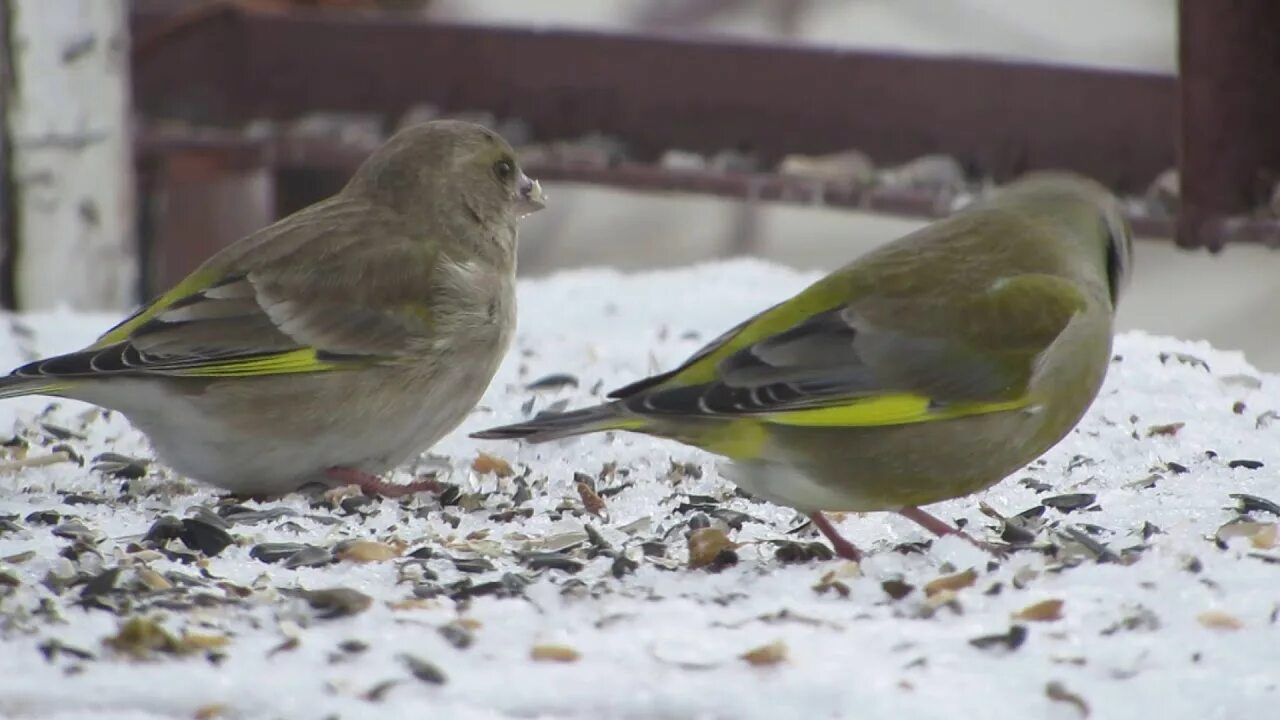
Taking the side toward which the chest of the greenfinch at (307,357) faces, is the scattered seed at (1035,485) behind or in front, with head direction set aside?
in front

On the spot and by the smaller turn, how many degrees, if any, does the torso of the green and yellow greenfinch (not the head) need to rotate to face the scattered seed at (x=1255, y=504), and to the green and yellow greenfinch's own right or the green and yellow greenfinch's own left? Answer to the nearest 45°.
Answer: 0° — it already faces it

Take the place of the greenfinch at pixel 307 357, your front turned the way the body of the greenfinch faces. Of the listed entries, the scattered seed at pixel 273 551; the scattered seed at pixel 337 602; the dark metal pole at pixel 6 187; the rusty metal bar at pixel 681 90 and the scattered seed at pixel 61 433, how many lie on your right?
2

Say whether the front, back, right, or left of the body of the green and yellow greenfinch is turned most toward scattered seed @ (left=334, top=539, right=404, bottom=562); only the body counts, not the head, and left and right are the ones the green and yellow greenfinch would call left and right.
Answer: back

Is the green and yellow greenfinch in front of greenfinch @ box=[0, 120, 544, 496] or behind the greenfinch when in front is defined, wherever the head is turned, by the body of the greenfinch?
in front

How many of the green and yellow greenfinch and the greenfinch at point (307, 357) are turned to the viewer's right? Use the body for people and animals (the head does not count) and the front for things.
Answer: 2

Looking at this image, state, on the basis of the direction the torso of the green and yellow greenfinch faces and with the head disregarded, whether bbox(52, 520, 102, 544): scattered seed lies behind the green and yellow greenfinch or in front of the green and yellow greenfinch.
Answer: behind

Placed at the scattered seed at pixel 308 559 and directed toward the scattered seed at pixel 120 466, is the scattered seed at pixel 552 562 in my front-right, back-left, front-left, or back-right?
back-right

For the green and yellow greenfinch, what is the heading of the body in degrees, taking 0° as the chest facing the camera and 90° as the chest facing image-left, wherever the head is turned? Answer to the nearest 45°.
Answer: approximately 270°

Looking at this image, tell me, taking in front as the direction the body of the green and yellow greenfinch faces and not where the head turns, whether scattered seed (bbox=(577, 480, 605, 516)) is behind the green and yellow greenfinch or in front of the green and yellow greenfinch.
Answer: behind

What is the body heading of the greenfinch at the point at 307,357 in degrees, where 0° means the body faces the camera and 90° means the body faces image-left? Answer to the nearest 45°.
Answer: approximately 270°

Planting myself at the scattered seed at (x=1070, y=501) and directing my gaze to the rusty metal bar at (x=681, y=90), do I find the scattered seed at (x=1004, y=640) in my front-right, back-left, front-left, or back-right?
back-left
